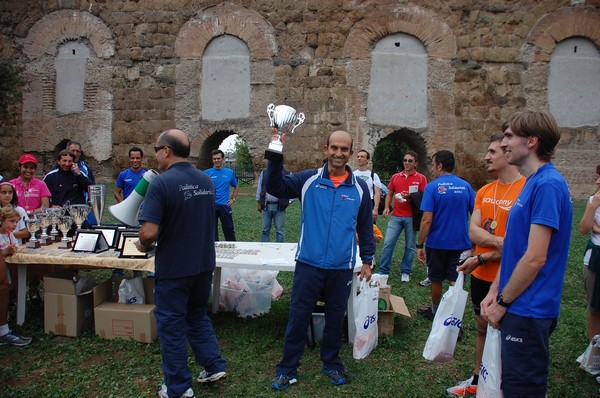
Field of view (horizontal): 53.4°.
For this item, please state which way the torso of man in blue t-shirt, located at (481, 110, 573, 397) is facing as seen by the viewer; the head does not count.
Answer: to the viewer's left
